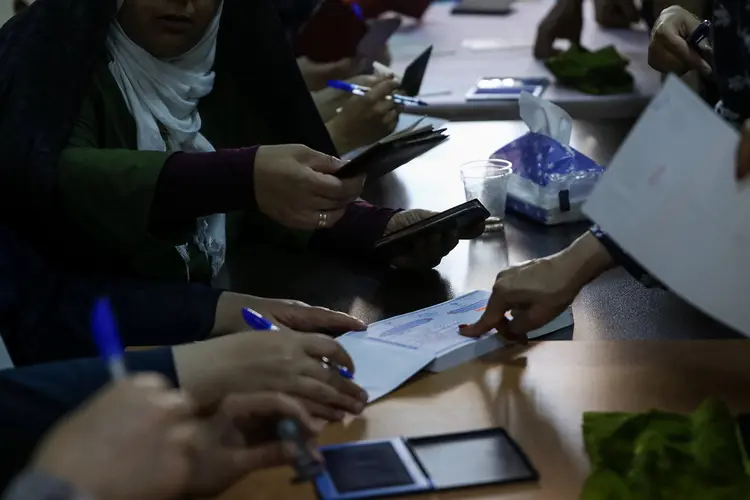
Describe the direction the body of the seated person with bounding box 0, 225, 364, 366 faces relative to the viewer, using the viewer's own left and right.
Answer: facing to the right of the viewer

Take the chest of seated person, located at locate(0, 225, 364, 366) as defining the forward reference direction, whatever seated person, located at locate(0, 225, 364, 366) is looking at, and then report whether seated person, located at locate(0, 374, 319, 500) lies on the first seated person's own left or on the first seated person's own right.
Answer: on the first seated person's own right

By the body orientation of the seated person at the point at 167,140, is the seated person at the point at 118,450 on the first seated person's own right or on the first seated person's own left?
on the first seated person's own right

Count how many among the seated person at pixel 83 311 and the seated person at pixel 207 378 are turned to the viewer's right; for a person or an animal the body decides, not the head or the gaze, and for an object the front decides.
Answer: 2

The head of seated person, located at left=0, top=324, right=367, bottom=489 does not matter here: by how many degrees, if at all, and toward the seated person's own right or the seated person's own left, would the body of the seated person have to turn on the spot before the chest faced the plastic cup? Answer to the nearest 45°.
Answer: approximately 45° to the seated person's own left

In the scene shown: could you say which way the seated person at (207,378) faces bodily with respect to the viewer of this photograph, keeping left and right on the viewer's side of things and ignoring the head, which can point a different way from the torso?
facing to the right of the viewer
